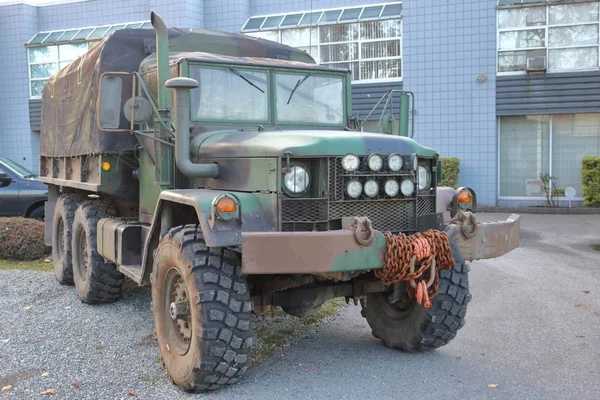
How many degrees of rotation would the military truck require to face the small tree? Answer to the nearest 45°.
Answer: approximately 90° to its left

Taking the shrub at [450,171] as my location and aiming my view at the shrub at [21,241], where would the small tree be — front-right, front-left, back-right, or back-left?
back-left

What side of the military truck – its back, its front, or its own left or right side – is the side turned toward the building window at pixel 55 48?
back

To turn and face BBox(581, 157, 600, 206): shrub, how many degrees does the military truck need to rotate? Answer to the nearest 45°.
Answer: approximately 90° to its left

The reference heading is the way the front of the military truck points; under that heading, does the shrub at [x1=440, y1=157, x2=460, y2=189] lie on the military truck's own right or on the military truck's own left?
on the military truck's own left

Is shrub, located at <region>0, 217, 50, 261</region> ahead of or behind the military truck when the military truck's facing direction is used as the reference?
behind

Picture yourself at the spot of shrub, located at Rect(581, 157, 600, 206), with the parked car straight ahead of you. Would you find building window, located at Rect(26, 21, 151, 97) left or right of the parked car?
right

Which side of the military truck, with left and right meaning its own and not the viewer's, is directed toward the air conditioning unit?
left

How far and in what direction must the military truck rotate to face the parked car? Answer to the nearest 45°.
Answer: approximately 180°
